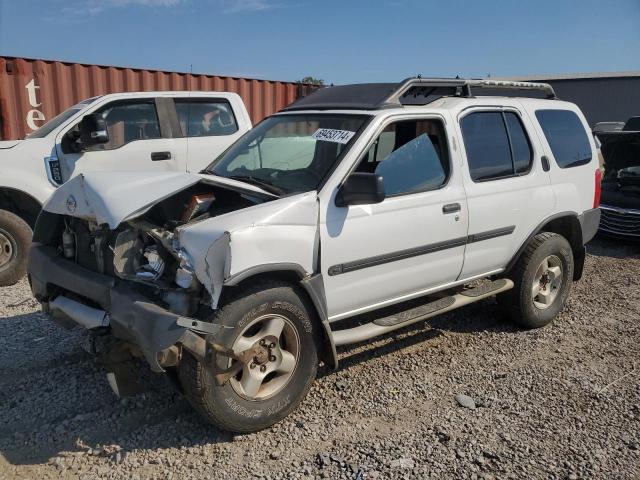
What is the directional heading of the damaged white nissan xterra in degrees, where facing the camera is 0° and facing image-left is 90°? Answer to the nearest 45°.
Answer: approximately 45°

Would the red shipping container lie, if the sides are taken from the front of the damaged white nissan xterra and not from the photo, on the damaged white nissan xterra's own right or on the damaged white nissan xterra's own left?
on the damaged white nissan xterra's own right

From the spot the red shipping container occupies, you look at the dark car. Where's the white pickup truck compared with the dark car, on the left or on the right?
right

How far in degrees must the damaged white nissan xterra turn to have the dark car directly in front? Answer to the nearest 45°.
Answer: approximately 180°

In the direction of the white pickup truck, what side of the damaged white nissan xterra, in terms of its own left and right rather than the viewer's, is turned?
right
